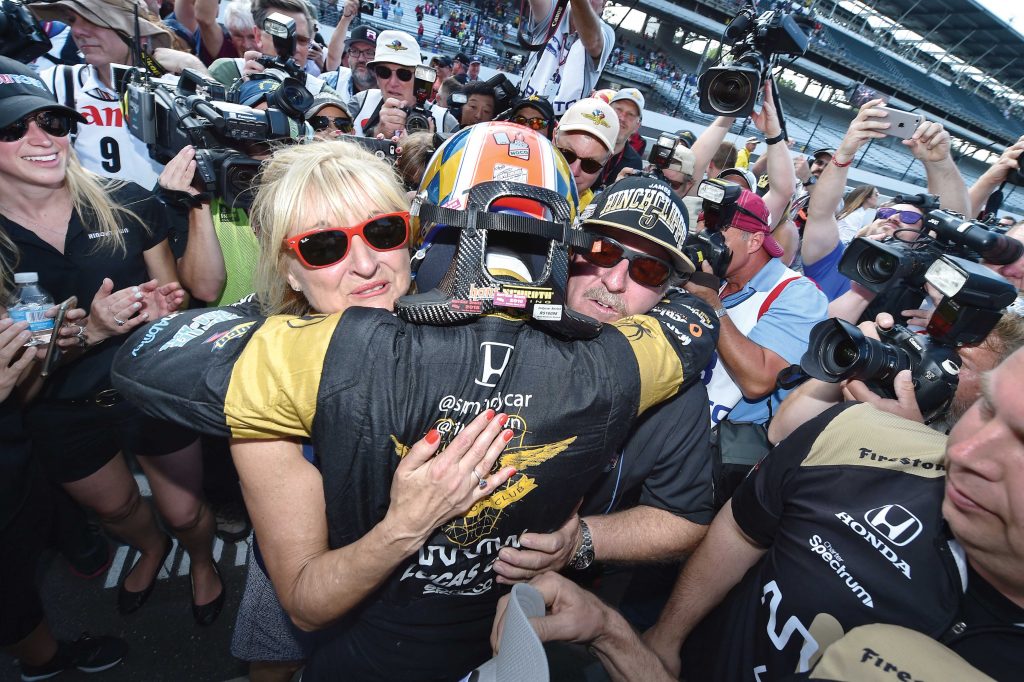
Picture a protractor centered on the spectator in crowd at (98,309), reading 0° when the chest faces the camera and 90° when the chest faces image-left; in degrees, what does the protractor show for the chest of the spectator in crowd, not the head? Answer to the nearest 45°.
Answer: approximately 315°

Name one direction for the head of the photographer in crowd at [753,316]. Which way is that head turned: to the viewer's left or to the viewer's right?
to the viewer's left

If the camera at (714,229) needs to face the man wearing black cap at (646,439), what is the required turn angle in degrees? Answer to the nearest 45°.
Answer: approximately 45° to its left

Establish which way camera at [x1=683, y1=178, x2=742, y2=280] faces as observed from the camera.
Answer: facing the viewer and to the left of the viewer

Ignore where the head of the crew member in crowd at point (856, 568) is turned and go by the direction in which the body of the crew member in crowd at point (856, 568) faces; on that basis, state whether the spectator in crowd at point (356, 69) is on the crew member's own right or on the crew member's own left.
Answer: on the crew member's own right

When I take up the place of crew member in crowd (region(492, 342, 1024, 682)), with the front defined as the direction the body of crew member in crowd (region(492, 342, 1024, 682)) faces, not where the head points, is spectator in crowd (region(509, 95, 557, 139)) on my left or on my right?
on my right

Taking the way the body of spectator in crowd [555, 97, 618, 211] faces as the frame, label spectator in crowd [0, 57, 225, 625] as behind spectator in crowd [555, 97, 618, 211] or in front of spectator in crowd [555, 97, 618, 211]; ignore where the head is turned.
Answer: in front

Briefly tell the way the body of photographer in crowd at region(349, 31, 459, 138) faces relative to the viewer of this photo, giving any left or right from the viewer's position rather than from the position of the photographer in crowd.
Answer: facing the viewer

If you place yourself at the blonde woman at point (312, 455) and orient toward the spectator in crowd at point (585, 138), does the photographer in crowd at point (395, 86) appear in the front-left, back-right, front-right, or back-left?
front-left

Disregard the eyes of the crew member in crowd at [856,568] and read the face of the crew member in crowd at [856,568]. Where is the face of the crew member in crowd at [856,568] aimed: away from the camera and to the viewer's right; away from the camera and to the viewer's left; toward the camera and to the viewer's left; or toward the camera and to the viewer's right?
toward the camera and to the viewer's left

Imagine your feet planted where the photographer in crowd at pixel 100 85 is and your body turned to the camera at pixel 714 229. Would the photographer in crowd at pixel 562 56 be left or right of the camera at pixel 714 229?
left

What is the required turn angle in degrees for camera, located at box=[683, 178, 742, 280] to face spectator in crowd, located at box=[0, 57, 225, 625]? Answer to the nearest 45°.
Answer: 0° — it already faces them

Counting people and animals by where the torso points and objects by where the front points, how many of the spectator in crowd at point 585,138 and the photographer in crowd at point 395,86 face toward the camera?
2

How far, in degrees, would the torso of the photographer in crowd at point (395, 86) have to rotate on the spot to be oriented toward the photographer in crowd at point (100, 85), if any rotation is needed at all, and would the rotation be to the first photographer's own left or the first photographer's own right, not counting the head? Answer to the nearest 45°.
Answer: approximately 45° to the first photographer's own right
